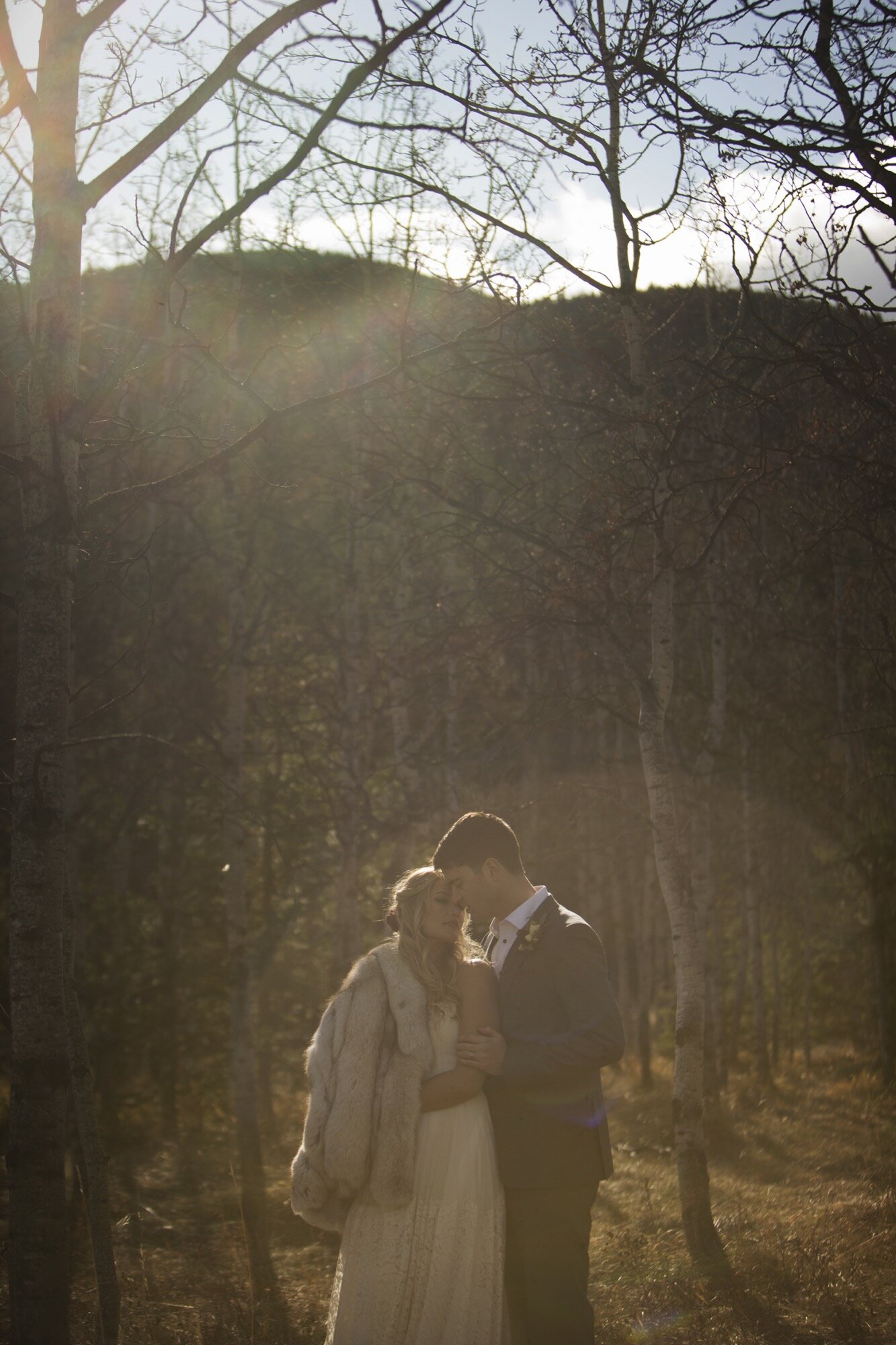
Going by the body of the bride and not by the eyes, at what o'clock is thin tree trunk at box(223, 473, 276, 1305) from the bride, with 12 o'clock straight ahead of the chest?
The thin tree trunk is roughly at 7 o'clock from the bride.

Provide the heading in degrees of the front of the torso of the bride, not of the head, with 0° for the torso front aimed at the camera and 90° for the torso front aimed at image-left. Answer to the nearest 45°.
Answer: approximately 315°

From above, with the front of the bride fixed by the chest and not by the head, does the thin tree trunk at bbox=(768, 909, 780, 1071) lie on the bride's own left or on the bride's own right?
on the bride's own left

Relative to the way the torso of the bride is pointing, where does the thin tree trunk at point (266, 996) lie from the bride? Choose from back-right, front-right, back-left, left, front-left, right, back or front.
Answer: back-left
